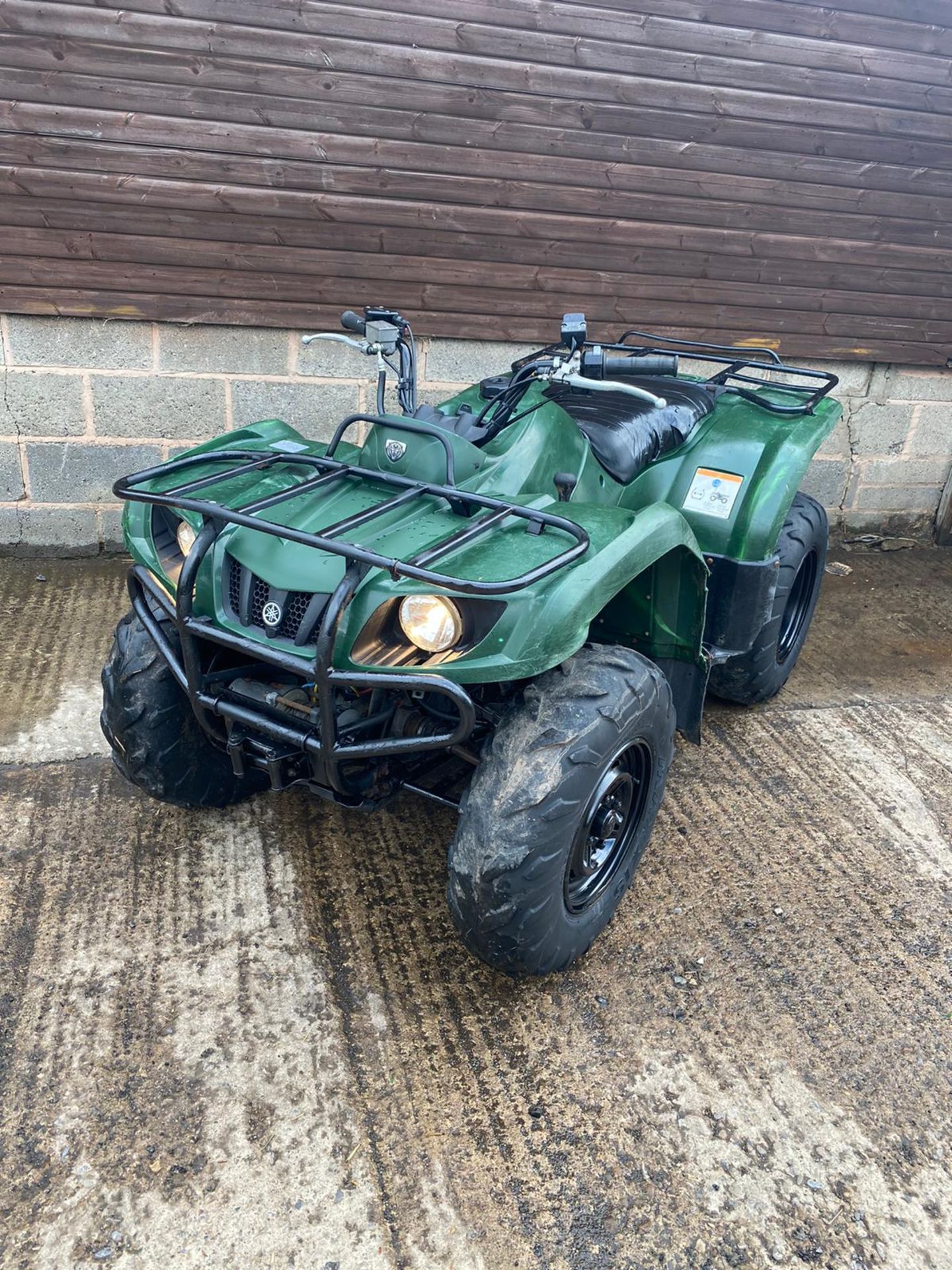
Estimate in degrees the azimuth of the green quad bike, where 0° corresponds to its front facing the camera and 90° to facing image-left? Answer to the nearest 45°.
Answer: approximately 45°
